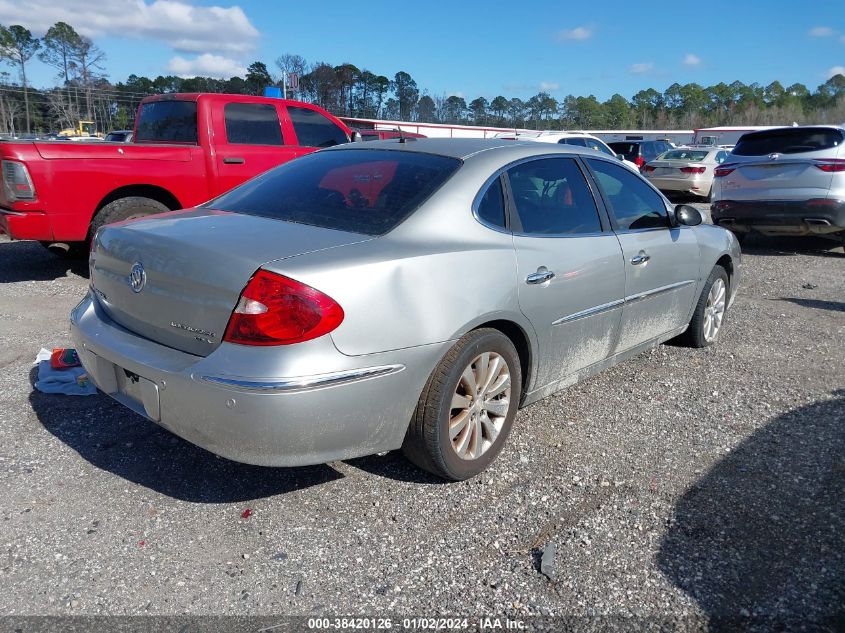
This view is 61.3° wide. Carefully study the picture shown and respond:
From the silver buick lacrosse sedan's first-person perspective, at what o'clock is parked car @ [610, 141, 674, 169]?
The parked car is roughly at 11 o'clock from the silver buick lacrosse sedan.

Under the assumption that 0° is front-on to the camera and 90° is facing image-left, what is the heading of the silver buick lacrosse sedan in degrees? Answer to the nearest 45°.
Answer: approximately 225°

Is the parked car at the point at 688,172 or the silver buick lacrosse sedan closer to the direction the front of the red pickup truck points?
the parked car

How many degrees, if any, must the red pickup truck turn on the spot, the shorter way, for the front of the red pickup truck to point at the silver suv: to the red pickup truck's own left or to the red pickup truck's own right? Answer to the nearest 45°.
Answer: approximately 45° to the red pickup truck's own right

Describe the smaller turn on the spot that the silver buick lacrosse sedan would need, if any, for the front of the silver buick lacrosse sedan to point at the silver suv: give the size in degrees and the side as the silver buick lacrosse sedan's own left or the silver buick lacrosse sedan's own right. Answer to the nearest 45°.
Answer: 0° — it already faces it

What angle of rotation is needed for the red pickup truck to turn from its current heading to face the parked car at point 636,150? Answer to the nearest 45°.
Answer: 0° — it already faces it

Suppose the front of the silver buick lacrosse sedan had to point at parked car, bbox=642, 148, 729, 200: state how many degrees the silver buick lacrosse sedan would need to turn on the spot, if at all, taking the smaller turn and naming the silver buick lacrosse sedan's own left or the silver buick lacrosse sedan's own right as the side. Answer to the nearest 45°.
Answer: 0° — it already faces it

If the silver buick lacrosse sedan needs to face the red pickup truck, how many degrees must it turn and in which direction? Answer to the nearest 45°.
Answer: approximately 90° to its left

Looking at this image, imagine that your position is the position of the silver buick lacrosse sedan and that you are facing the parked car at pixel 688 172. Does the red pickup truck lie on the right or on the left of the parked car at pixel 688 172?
left

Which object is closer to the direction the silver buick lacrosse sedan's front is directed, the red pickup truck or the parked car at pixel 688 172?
the parked car

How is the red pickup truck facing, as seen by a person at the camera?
facing away from the viewer and to the right of the viewer

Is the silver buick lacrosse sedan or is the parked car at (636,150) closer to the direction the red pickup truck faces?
the parked car
